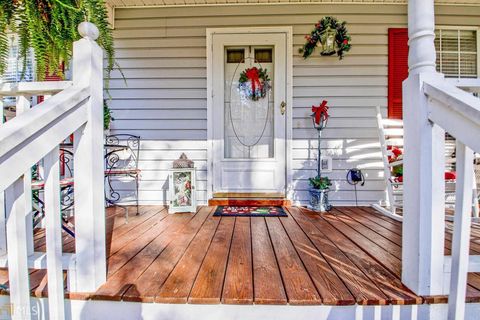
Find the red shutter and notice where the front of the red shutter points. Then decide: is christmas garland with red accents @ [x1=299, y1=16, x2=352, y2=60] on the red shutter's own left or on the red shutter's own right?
on the red shutter's own right

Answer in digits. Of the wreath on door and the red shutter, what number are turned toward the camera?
2

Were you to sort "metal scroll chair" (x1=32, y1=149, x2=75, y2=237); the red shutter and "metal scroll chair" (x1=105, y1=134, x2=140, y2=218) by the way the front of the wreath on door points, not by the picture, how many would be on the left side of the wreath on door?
1

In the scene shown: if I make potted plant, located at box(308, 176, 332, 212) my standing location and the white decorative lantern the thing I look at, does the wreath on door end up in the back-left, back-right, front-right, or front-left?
front-right

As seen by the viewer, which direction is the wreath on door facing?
toward the camera

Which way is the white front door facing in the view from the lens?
facing the viewer

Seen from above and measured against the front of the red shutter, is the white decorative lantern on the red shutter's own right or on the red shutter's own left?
on the red shutter's own right

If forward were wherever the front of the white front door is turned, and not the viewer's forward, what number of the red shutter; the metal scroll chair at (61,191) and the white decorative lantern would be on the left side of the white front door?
1

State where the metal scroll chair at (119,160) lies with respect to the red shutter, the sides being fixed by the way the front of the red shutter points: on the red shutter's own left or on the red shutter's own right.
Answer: on the red shutter's own right

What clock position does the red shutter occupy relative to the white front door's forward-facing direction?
The red shutter is roughly at 9 o'clock from the white front door.

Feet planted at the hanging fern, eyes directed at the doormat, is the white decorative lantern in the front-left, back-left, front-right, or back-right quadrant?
front-left

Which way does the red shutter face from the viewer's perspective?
toward the camera

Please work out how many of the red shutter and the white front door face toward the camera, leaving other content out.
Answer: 2

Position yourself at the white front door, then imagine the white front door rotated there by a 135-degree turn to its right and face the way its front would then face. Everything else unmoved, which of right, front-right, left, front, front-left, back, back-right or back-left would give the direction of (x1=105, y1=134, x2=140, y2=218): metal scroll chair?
front-left

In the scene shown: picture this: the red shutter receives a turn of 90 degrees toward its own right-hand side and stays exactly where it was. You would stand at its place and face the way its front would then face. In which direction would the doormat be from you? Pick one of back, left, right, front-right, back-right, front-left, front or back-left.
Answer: front-left
